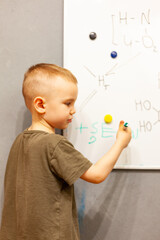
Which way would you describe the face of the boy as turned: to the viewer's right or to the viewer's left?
to the viewer's right

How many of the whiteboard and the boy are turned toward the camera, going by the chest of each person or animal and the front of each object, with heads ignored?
1

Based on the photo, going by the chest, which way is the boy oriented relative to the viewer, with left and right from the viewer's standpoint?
facing away from the viewer and to the right of the viewer
